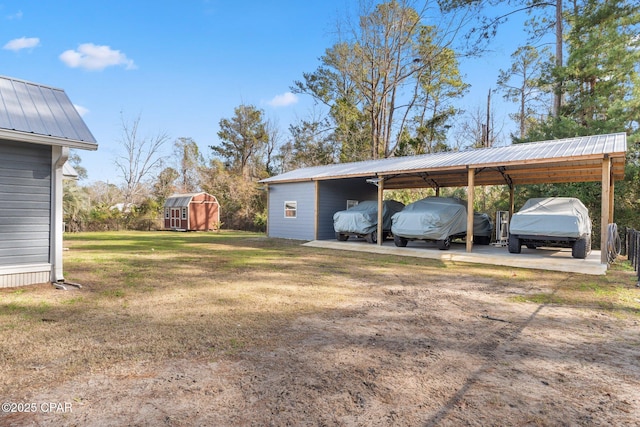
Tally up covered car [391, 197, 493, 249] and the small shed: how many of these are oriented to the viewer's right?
0

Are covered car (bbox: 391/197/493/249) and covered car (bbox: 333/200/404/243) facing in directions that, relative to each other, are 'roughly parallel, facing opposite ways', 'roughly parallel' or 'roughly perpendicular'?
roughly parallel

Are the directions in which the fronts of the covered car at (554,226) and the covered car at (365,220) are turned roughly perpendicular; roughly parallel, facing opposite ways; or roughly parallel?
roughly parallel

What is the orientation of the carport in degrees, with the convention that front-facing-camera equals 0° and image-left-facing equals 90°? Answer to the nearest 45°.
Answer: approximately 45°

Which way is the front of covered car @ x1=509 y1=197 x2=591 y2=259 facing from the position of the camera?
facing the viewer

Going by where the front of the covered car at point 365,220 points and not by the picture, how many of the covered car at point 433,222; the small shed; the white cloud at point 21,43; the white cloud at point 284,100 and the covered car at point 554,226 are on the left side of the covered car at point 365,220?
2

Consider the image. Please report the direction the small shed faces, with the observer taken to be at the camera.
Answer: facing the viewer and to the left of the viewer
